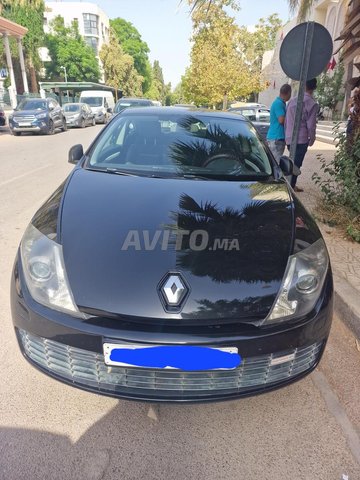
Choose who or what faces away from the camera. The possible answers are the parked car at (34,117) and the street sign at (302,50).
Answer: the street sign

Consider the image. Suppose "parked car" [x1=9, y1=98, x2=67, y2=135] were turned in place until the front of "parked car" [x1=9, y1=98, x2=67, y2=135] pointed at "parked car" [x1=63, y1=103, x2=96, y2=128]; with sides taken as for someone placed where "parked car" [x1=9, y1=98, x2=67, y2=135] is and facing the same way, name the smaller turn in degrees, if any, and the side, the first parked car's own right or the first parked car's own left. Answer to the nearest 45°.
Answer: approximately 180°

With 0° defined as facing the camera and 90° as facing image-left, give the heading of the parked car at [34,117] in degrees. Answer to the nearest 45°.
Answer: approximately 45°

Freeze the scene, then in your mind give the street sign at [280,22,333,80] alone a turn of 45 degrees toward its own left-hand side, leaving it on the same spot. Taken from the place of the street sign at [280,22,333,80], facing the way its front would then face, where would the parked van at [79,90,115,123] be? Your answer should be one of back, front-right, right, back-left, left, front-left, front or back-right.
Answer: front

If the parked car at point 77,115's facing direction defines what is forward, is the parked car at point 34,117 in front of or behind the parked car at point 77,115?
in front

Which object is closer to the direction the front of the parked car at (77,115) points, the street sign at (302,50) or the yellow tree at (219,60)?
the street sign

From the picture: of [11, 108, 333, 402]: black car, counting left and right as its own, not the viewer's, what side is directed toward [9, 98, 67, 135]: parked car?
back

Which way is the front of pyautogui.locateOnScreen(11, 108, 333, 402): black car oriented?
toward the camera

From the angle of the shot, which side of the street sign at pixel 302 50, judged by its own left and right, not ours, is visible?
back

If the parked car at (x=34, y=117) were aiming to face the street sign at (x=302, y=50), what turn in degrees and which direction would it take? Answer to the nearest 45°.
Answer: approximately 45° to its left

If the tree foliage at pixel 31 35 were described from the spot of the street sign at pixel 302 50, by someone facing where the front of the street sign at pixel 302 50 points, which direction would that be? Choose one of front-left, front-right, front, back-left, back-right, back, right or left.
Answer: front-left

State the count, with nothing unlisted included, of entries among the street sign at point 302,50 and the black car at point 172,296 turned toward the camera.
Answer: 1

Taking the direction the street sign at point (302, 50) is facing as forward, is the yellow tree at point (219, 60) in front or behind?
in front

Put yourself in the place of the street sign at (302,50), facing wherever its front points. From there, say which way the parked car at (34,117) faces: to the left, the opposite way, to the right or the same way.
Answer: the opposite way

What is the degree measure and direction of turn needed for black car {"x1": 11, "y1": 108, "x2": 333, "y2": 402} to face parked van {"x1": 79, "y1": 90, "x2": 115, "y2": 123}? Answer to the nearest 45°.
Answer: approximately 180°

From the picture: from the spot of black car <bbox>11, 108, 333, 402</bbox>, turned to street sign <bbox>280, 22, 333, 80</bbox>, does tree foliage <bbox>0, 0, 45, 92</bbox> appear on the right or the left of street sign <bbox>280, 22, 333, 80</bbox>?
left

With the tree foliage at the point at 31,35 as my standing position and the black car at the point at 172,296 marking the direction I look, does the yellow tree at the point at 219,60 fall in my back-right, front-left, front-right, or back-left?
front-left
